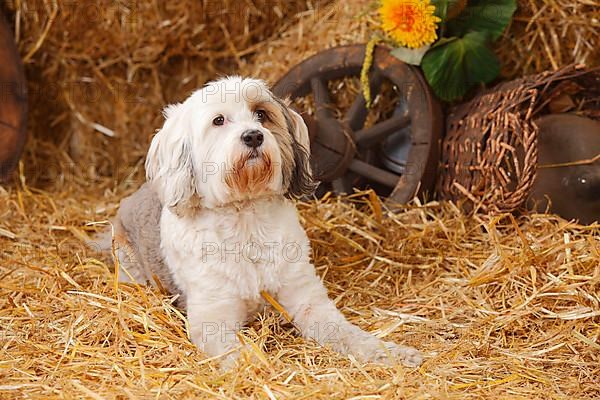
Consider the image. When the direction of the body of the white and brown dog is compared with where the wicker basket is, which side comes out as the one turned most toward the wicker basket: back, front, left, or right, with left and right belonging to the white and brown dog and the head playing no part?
left

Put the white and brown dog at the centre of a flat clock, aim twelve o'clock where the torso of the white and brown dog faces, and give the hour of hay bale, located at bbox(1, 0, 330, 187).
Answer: The hay bale is roughly at 7 o'clock from the white and brown dog.

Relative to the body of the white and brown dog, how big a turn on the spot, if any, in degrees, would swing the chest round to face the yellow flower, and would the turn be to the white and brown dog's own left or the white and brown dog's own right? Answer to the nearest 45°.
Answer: approximately 90° to the white and brown dog's own left

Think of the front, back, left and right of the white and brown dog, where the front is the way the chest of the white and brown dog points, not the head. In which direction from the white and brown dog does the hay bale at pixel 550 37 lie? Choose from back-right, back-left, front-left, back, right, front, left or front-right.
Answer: left

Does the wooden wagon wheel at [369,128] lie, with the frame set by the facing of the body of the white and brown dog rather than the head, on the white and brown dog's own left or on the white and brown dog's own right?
on the white and brown dog's own left

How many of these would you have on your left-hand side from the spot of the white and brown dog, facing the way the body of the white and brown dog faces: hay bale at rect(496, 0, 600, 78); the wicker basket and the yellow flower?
3

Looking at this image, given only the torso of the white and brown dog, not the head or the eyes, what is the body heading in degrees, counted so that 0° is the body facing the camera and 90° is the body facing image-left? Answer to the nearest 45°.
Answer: approximately 315°

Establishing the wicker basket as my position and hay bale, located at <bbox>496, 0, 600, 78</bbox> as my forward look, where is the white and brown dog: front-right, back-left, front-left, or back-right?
back-left

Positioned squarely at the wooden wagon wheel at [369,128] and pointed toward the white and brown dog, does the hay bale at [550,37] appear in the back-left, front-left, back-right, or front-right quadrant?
back-left
